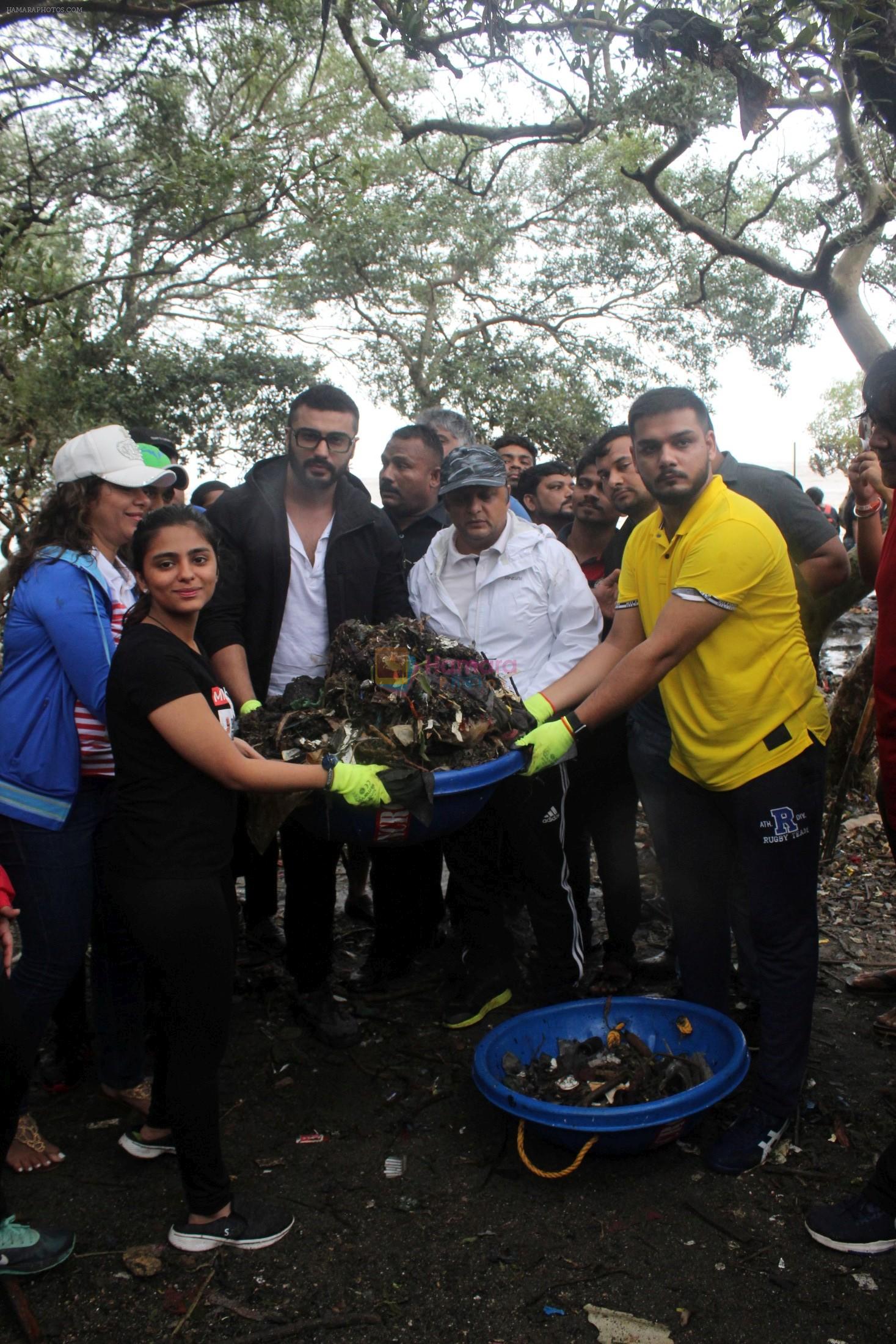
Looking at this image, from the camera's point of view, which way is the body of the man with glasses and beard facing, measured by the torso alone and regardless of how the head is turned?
toward the camera

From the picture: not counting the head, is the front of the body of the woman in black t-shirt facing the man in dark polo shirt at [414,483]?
no

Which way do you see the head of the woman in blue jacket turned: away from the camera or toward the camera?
toward the camera

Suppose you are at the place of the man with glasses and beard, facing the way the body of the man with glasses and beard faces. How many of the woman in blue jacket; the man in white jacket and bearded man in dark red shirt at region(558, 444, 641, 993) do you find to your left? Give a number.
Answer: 2

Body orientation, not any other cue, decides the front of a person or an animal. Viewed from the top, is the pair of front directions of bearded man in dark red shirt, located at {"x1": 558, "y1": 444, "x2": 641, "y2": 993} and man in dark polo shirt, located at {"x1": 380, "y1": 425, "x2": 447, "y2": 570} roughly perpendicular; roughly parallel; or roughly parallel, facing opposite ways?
roughly parallel

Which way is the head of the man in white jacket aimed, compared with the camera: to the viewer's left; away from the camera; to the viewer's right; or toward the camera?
toward the camera

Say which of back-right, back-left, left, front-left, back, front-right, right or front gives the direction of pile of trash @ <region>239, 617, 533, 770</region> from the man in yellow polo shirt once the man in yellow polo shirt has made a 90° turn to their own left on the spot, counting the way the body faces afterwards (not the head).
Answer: back-right

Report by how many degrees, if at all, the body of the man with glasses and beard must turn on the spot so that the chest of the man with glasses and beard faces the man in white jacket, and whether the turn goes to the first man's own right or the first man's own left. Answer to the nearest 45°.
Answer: approximately 90° to the first man's own left

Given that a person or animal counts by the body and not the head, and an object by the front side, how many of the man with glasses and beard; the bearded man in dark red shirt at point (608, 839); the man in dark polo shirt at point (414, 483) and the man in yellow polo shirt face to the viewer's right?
0

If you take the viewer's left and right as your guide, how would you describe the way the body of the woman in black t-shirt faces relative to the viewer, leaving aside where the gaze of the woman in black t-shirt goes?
facing to the right of the viewer
